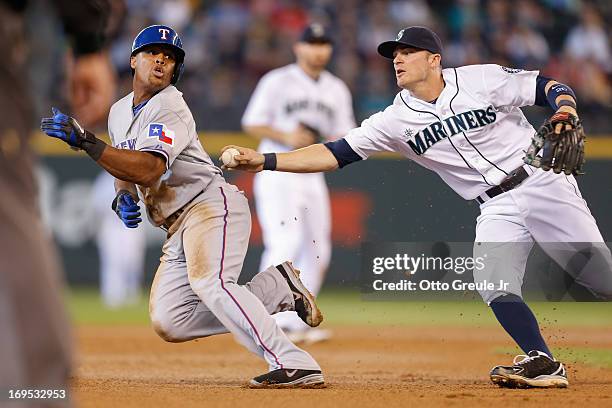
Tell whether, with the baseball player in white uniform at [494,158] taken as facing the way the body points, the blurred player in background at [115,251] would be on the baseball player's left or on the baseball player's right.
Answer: on the baseball player's right

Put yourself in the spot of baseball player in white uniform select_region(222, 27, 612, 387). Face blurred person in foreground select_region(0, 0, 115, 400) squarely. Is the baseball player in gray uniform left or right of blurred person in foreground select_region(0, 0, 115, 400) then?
right

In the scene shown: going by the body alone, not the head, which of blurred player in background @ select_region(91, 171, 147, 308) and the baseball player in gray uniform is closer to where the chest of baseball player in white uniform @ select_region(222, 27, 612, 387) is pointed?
the baseball player in gray uniform

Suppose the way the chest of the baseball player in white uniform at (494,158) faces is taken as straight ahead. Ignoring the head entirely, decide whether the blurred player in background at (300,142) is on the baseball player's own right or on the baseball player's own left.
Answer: on the baseball player's own right

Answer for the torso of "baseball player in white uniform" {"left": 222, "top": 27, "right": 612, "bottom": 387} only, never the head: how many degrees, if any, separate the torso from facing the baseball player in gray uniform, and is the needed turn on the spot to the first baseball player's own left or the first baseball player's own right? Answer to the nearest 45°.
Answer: approximately 45° to the first baseball player's own right

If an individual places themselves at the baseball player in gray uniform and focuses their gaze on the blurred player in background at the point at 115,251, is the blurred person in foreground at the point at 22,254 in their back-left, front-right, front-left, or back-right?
back-left

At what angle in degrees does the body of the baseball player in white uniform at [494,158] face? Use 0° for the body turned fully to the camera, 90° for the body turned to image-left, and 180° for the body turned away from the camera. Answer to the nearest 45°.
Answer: approximately 45°

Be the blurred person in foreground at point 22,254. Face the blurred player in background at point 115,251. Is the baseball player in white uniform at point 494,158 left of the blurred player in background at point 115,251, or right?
right
